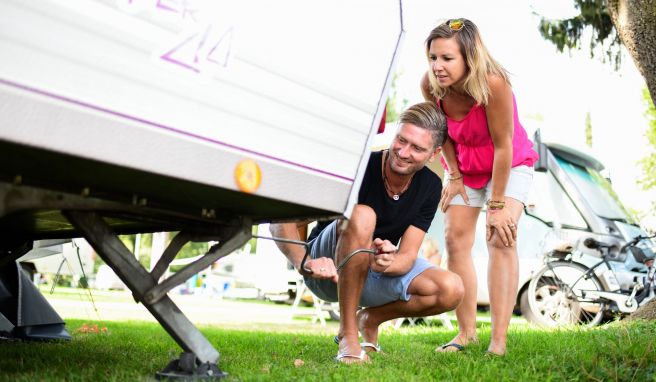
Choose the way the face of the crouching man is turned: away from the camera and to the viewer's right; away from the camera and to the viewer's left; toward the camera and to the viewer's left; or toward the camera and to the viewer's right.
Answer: toward the camera and to the viewer's left

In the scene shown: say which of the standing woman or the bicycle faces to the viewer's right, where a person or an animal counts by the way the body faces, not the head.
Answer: the bicycle

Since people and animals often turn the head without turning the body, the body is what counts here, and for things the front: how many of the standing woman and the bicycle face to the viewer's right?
1

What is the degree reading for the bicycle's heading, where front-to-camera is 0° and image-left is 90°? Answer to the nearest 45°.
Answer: approximately 270°

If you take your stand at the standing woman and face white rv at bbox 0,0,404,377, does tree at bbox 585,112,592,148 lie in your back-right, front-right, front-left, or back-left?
back-right

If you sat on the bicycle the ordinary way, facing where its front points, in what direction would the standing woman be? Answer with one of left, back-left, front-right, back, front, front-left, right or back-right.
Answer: right

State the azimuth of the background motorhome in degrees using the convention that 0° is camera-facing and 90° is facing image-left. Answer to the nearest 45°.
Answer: approximately 315°

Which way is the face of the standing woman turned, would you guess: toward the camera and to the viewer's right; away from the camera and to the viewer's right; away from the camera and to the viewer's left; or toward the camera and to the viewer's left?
toward the camera and to the viewer's left

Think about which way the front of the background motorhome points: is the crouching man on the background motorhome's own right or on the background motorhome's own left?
on the background motorhome's own right

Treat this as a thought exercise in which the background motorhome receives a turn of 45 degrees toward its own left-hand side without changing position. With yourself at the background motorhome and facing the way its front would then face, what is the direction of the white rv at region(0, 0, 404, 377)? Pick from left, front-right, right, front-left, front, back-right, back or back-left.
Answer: right
